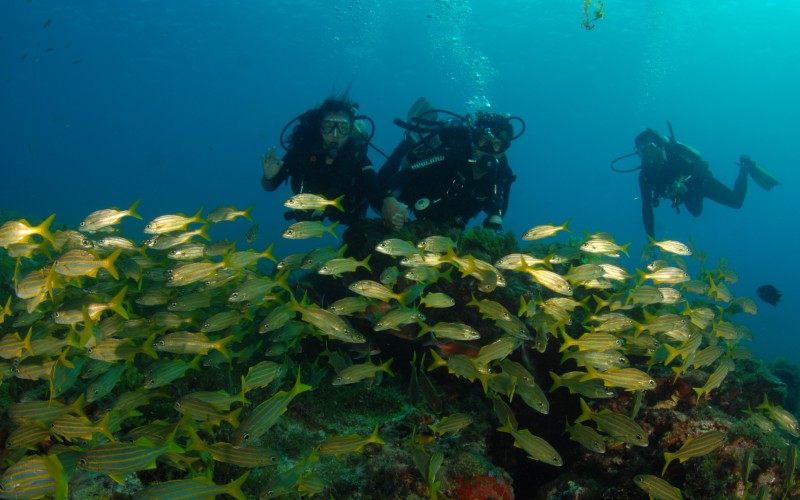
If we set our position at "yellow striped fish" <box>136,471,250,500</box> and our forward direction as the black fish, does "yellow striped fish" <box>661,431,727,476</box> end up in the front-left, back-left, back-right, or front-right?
front-right

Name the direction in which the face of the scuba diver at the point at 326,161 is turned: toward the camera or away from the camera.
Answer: toward the camera

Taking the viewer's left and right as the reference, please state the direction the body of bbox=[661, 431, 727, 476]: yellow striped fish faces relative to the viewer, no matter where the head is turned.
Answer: facing to the right of the viewer

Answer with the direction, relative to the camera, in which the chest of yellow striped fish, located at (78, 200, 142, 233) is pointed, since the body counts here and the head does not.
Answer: to the viewer's left

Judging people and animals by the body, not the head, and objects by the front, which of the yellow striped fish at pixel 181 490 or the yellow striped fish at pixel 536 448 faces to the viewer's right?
the yellow striped fish at pixel 536 448

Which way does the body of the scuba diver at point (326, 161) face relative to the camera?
toward the camera

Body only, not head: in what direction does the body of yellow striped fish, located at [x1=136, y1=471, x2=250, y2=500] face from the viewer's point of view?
to the viewer's left

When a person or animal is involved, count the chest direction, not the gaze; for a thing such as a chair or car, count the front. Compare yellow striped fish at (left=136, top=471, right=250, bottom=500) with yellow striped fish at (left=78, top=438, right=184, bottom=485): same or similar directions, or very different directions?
same or similar directions

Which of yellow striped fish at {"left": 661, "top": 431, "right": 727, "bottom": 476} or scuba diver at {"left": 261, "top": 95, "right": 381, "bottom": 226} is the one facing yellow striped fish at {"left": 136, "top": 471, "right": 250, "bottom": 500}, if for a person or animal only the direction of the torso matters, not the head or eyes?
the scuba diver

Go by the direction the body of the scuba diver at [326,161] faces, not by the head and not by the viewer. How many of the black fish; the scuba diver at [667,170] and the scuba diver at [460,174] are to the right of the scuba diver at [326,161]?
0

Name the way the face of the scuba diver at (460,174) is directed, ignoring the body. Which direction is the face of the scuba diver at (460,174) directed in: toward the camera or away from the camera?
toward the camera

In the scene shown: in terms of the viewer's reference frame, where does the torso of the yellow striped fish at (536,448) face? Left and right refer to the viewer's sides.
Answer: facing to the right of the viewer
